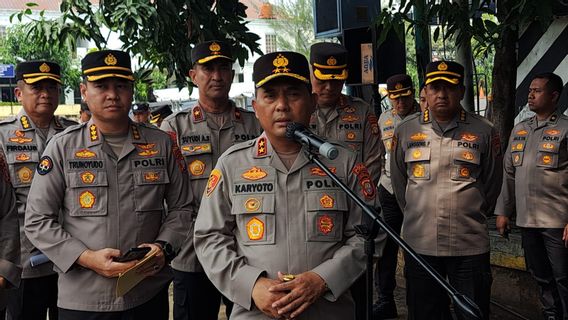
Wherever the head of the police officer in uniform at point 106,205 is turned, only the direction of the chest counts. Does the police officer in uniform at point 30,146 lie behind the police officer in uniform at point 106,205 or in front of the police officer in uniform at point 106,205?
behind

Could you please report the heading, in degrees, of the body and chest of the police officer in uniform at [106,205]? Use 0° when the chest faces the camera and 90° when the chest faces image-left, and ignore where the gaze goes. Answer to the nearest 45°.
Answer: approximately 0°

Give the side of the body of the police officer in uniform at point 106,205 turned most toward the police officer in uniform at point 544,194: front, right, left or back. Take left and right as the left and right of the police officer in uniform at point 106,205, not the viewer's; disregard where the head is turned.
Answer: left

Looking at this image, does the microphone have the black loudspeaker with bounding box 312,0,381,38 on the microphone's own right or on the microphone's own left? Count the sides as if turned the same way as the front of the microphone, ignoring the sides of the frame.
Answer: on the microphone's own right

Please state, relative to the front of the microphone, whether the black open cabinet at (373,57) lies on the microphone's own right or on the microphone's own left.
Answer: on the microphone's own right

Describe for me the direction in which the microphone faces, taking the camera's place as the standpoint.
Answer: facing away from the viewer and to the left of the viewer

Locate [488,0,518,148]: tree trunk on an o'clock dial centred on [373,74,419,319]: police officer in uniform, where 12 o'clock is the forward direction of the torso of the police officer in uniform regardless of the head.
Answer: The tree trunk is roughly at 8 o'clock from the police officer in uniform.
